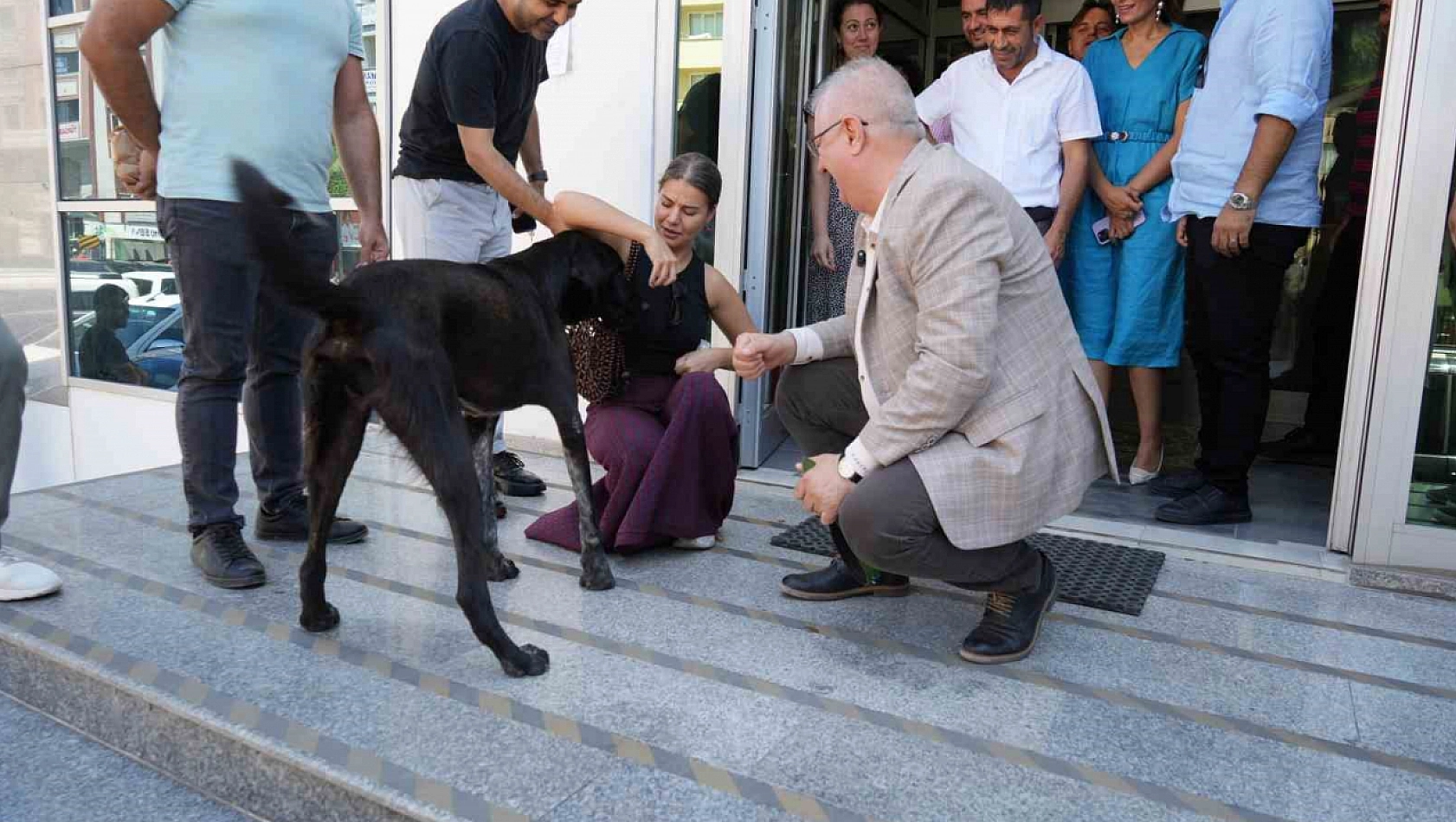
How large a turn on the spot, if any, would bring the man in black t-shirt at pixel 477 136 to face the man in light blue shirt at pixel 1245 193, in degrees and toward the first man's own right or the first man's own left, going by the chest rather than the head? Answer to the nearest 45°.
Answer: approximately 45° to the first man's own left

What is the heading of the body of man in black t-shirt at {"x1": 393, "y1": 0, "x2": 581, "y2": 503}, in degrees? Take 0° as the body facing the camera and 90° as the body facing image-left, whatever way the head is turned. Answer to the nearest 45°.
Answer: approximately 315°

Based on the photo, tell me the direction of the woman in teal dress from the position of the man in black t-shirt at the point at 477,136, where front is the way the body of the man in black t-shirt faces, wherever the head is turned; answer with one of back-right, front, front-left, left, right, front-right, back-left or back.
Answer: front-left

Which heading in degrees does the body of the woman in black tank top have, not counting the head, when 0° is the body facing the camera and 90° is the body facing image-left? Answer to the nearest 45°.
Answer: approximately 0°

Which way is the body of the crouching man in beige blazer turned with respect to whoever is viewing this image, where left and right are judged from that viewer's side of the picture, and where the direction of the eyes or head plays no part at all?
facing to the left of the viewer

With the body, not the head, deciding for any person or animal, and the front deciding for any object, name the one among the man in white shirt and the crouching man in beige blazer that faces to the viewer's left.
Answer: the crouching man in beige blazer

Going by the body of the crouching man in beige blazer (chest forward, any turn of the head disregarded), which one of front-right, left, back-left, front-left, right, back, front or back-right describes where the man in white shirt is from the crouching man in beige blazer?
right

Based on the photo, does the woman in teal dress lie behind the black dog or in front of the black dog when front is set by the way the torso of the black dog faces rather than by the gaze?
in front
